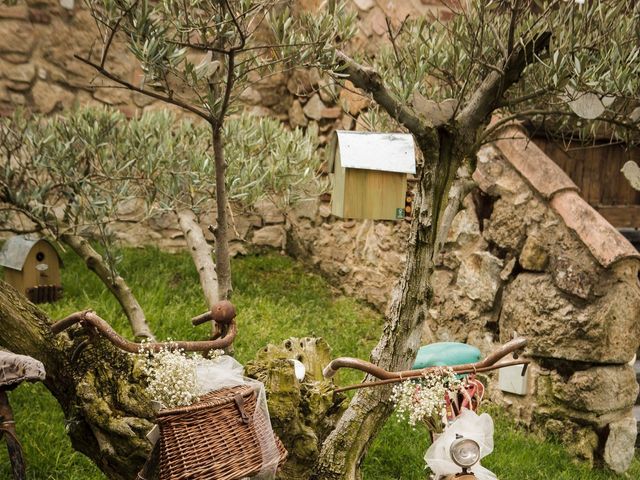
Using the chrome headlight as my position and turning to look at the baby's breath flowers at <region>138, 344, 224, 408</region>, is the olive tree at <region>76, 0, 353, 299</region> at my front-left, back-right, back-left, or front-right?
front-right

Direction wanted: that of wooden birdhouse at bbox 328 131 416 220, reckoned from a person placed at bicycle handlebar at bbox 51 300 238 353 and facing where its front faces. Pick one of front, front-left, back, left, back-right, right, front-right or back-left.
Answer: left

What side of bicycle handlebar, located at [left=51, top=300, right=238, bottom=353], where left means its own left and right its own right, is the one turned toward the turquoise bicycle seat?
left

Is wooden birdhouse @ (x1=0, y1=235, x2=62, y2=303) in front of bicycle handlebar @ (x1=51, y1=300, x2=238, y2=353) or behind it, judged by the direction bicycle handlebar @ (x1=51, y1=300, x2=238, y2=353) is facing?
behind

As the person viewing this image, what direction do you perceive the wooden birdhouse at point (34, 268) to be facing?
facing the viewer and to the right of the viewer

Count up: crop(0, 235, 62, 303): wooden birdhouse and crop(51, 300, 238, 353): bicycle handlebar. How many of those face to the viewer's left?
0

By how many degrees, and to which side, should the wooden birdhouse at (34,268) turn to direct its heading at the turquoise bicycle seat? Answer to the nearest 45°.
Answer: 0° — it already faces it
